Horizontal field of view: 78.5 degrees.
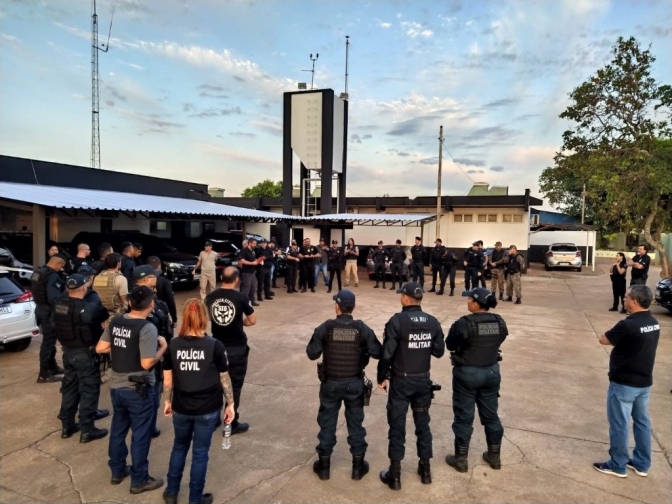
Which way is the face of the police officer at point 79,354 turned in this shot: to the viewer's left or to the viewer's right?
to the viewer's right

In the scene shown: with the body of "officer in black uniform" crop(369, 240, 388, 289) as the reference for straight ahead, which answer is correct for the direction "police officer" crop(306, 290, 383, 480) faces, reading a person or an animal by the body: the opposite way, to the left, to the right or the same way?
the opposite way

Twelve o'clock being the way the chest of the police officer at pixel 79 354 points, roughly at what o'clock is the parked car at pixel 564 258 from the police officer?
The parked car is roughly at 1 o'clock from the police officer.

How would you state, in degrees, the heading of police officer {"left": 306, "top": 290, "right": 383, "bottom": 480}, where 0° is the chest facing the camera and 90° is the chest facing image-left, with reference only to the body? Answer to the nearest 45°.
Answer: approximately 180°

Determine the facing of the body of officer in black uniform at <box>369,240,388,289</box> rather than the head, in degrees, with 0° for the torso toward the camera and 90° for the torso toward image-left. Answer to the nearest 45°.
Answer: approximately 0°

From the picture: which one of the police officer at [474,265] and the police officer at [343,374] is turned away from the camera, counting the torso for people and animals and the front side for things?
the police officer at [343,374]

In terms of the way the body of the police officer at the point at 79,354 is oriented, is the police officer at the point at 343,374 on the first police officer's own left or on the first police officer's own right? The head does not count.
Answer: on the first police officer's own right

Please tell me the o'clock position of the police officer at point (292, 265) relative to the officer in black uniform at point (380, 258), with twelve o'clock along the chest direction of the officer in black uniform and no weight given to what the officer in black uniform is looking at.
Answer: The police officer is roughly at 2 o'clock from the officer in black uniform.

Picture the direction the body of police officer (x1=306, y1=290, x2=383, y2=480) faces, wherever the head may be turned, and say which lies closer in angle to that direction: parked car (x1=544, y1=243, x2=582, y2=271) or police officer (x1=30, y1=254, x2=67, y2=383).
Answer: the parked car

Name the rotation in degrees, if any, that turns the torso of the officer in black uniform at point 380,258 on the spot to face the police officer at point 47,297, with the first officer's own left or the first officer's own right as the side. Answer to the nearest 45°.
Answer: approximately 45° to the first officer's own right

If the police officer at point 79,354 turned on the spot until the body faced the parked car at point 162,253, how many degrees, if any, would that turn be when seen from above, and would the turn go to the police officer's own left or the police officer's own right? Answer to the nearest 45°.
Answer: approximately 45° to the police officer's own left

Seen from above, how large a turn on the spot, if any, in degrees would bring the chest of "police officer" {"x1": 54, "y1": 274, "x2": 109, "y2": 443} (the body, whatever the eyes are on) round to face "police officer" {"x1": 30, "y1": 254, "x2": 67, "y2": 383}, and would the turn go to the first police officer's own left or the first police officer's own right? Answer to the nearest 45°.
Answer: approximately 45° to the first police officer's own left

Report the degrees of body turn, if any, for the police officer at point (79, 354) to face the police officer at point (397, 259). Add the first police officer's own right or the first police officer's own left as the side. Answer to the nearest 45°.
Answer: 0° — they already face them
